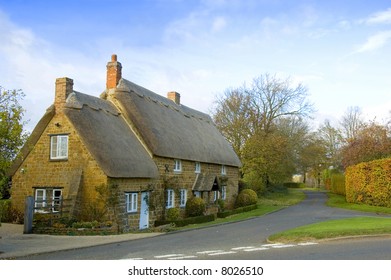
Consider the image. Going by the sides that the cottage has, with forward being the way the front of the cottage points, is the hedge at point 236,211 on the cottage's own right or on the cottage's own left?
on the cottage's own left

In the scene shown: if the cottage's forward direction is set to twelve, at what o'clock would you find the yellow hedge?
The yellow hedge is roughly at 10 o'clock from the cottage.

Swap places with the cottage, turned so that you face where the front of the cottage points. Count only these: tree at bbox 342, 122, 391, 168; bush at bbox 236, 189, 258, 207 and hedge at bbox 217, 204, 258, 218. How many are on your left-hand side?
3

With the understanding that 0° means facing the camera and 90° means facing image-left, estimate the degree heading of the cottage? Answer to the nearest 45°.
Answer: approximately 315°

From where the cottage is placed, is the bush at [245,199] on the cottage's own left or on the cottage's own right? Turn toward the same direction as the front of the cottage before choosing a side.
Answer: on the cottage's own left

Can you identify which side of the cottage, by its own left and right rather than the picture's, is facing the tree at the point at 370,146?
left
